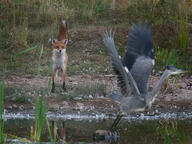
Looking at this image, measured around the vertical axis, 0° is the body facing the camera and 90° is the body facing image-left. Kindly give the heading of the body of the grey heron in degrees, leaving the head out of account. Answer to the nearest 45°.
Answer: approximately 270°
